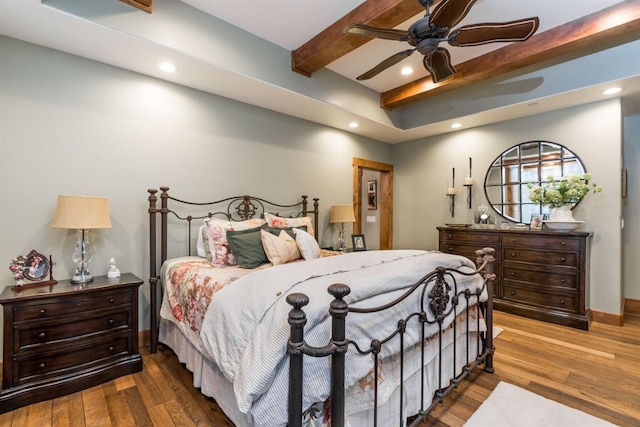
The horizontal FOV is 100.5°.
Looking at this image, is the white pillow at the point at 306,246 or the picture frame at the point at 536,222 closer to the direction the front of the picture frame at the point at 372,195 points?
the white pillow

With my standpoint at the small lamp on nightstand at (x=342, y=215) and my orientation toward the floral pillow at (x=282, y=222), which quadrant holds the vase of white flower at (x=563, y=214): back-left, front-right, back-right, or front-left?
back-left

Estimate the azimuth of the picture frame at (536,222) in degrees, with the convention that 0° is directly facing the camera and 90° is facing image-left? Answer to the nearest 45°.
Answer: approximately 0°

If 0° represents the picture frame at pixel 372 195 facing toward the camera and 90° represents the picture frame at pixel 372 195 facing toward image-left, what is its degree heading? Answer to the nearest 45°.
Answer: approximately 45°

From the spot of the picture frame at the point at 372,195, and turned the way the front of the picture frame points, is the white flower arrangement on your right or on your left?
on your left

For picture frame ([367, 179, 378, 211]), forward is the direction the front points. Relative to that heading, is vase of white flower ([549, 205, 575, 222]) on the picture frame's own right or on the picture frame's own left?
on the picture frame's own left

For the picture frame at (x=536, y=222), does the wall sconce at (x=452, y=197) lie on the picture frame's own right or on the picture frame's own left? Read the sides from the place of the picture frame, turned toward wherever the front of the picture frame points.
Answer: on the picture frame's own right
